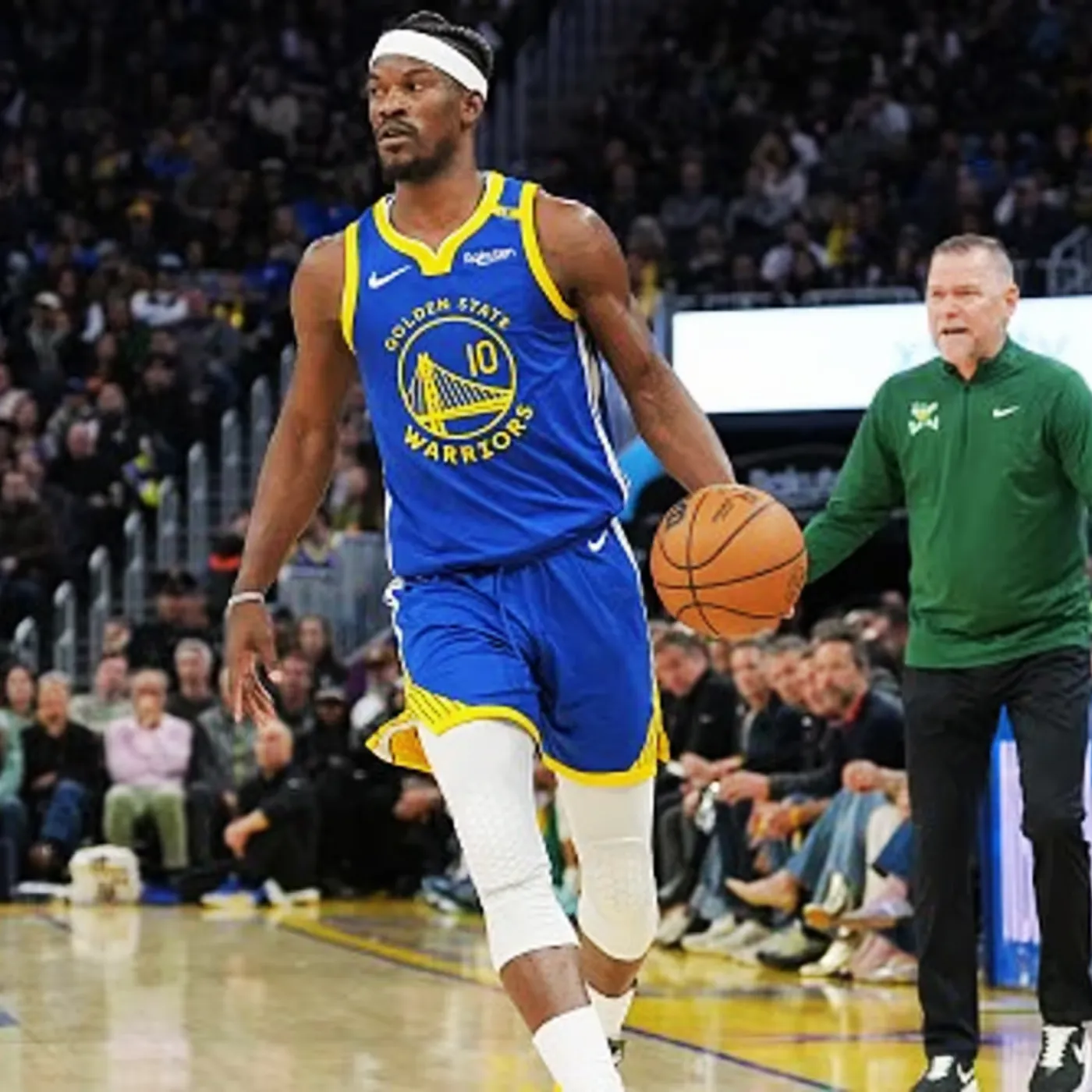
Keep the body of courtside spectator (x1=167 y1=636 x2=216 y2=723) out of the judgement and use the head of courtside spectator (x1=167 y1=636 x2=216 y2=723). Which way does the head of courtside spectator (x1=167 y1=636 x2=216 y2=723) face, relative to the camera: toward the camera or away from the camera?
toward the camera

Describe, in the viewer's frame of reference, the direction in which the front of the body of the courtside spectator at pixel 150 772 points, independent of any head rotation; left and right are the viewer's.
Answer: facing the viewer

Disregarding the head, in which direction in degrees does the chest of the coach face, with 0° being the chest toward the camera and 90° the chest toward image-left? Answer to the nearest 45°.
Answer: approximately 0°

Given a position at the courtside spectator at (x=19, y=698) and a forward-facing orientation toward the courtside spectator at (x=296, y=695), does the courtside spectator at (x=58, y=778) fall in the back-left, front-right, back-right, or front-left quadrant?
front-right

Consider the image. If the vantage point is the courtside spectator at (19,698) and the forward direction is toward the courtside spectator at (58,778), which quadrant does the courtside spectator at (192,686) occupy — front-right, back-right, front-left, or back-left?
front-left

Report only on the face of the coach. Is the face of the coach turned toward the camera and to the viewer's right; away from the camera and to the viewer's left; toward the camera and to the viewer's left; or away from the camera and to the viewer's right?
toward the camera and to the viewer's left

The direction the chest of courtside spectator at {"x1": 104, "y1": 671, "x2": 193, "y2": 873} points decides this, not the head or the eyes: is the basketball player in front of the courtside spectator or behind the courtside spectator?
in front

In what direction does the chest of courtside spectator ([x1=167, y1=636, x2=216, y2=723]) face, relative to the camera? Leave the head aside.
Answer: toward the camera

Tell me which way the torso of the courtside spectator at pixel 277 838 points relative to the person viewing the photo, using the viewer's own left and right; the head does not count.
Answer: facing the viewer and to the left of the viewer

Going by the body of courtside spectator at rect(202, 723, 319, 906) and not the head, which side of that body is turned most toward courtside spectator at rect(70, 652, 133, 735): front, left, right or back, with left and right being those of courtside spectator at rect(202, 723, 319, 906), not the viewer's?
right

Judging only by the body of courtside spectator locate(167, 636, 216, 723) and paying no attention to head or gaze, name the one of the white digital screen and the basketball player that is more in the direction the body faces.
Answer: the basketball player

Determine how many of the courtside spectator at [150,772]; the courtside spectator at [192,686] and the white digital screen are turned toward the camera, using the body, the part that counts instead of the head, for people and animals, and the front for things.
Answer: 3

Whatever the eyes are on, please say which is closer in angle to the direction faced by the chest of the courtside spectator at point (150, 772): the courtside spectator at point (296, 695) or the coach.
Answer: the coach

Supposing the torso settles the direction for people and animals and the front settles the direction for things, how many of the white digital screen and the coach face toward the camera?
2

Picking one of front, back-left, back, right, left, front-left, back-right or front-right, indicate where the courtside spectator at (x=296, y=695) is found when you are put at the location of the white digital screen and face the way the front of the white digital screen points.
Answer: front-right

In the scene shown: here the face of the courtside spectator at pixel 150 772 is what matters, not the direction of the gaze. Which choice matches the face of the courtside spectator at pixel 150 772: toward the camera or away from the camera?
toward the camera

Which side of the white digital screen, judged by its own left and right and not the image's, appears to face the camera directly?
front

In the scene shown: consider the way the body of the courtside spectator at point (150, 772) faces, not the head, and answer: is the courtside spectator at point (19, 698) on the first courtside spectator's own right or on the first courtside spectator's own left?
on the first courtside spectator's own right

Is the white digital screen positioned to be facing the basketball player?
yes
